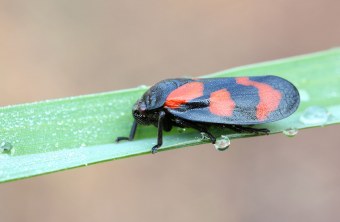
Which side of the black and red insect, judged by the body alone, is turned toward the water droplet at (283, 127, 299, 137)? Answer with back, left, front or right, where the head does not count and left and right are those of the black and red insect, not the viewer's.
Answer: back

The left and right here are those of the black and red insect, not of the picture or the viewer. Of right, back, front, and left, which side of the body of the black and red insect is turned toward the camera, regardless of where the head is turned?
left

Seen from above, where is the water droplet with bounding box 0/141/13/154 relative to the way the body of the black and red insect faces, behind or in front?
in front

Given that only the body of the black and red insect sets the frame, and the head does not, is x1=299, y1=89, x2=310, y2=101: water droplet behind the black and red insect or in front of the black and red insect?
behind

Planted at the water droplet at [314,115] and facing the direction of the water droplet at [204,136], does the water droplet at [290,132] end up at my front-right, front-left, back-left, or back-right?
front-left

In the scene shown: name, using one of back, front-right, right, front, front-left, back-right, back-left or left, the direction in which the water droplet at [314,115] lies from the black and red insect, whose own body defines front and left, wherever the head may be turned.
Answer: back
